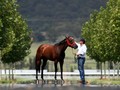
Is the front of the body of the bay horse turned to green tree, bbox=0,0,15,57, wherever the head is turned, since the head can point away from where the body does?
no

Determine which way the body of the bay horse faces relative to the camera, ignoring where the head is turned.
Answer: to the viewer's right
